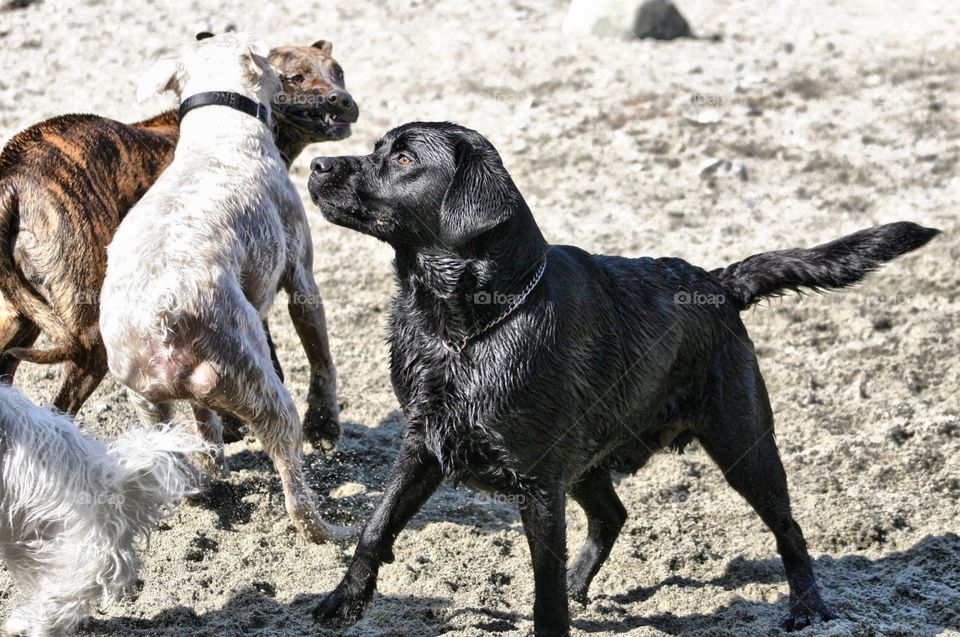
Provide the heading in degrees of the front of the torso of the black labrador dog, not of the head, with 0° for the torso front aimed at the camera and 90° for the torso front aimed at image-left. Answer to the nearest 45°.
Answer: approximately 45°

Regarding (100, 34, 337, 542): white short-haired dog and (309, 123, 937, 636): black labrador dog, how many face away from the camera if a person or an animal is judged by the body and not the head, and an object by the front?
1

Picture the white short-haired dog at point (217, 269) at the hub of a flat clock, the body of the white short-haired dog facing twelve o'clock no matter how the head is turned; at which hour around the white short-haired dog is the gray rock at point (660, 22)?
The gray rock is roughly at 1 o'clock from the white short-haired dog.

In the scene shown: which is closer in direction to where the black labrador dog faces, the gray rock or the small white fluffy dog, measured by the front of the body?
the small white fluffy dog

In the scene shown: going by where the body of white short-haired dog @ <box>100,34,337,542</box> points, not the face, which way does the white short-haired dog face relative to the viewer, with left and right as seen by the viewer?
facing away from the viewer

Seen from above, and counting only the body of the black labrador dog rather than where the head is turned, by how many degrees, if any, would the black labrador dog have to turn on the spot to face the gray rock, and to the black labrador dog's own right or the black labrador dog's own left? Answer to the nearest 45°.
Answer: approximately 135° to the black labrador dog's own right

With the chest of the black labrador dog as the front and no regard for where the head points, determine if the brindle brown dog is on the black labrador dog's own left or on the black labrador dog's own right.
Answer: on the black labrador dog's own right

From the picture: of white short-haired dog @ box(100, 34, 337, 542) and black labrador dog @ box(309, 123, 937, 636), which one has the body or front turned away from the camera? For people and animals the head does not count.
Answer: the white short-haired dog

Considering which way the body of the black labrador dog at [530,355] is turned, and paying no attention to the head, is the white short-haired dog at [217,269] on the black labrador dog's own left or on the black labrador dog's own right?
on the black labrador dog's own right

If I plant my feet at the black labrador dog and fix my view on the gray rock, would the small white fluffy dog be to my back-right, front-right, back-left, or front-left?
back-left
